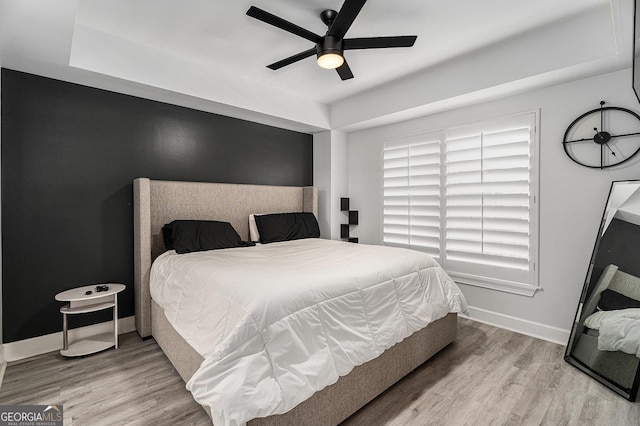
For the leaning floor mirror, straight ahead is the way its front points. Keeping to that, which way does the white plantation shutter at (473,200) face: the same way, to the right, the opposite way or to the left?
the same way

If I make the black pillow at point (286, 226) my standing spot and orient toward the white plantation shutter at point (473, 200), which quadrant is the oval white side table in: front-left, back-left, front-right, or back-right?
back-right

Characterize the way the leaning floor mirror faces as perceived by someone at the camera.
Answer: facing the viewer and to the left of the viewer

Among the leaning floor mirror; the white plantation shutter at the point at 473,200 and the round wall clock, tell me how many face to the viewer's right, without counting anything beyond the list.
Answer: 0

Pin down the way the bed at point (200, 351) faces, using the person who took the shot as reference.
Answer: facing the viewer and to the right of the viewer

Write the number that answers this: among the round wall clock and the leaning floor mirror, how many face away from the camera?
0

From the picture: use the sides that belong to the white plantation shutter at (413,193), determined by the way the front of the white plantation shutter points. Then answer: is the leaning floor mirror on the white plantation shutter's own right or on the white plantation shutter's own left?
on the white plantation shutter's own left

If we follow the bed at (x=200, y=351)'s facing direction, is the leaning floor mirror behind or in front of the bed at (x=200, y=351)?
in front

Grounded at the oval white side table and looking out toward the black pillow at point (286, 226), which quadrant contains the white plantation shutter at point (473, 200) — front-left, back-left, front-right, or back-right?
front-right

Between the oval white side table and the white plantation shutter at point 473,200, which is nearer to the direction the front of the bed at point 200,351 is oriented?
the white plantation shutter

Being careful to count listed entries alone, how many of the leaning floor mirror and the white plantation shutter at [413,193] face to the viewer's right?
0

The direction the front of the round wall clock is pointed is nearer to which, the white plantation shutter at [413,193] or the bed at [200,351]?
the bed

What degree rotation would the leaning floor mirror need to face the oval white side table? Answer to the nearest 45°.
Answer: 0° — it already faces it

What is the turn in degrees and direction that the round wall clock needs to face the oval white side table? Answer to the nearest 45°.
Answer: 0° — it already faces it

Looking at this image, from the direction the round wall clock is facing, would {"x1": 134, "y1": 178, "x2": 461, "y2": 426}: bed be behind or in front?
in front

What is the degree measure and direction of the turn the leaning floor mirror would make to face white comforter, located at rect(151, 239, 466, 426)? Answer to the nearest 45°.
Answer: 0° — it already faces it

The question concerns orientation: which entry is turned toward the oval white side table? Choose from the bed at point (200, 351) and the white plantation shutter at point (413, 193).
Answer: the white plantation shutter
